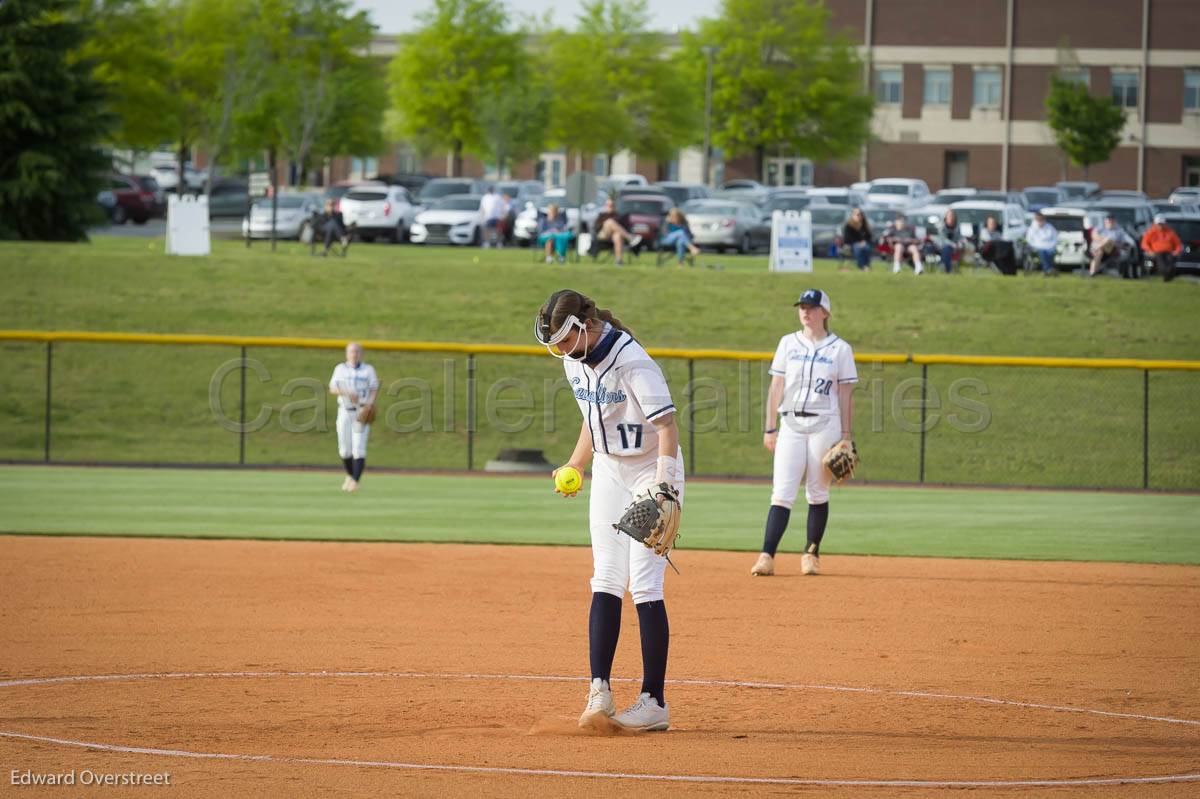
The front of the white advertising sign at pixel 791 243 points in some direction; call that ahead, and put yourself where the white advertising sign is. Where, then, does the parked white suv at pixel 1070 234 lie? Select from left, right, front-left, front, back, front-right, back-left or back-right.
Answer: back-left

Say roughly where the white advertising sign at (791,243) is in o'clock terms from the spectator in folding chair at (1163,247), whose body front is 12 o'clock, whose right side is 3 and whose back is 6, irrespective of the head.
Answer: The white advertising sign is roughly at 2 o'clock from the spectator in folding chair.

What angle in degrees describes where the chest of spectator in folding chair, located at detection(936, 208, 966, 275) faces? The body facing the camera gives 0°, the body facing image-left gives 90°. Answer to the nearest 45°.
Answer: approximately 0°

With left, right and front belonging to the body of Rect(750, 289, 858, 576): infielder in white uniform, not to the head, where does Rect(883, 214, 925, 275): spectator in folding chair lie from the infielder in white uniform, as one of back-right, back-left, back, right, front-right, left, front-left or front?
back

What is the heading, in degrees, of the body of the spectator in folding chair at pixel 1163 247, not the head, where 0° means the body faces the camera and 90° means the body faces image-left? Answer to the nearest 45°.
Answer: approximately 0°

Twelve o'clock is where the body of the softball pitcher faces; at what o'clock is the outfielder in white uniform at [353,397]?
The outfielder in white uniform is roughly at 4 o'clock from the softball pitcher.

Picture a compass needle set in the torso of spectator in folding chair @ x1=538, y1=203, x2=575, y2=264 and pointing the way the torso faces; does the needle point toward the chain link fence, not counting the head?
yes

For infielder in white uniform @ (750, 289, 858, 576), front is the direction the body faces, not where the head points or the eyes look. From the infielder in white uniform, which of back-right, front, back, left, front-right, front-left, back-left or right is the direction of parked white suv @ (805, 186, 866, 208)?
back
